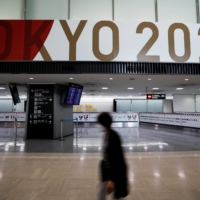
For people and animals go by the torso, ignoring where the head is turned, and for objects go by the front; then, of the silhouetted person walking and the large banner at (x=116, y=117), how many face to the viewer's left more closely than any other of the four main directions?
1

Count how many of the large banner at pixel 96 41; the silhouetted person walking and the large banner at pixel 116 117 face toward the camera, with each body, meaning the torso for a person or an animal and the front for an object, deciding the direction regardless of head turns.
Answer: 2

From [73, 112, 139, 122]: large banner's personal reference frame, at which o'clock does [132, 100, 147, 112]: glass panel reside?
The glass panel is roughly at 7 o'clock from the large banner.

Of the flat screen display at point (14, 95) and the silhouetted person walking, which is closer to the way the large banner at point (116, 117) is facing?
the silhouetted person walking

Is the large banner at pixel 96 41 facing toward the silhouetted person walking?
yes

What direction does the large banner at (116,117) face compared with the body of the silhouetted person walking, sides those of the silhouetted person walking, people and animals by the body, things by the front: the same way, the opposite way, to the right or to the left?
to the left

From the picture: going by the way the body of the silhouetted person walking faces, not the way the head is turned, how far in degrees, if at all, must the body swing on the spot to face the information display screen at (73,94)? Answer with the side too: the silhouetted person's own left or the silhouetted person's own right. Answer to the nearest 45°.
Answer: approximately 90° to the silhouetted person's own right
